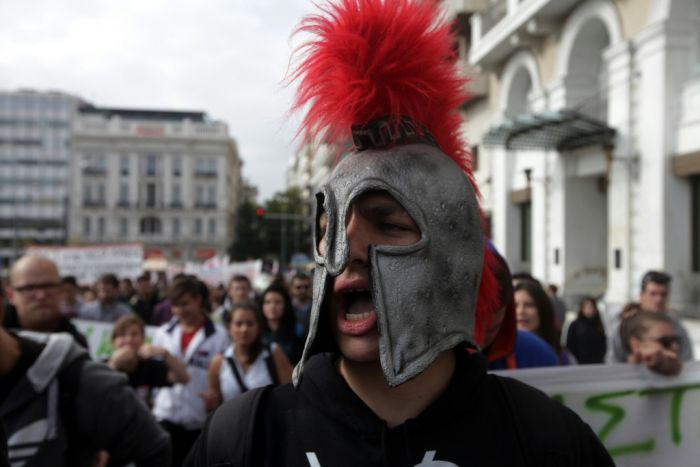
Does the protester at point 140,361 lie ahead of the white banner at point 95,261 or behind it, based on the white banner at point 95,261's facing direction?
ahead

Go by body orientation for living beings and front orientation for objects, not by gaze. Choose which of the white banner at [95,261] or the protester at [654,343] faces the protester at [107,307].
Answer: the white banner

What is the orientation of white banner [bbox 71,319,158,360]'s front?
toward the camera

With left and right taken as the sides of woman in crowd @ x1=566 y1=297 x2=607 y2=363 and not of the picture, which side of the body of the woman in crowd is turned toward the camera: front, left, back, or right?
front

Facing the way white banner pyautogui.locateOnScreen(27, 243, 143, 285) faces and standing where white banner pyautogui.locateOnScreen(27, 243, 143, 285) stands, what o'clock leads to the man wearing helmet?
The man wearing helmet is roughly at 12 o'clock from the white banner.

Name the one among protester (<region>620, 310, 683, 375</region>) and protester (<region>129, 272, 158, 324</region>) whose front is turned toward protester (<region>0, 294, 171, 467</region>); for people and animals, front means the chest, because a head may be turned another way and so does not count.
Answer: protester (<region>129, 272, 158, 324</region>)

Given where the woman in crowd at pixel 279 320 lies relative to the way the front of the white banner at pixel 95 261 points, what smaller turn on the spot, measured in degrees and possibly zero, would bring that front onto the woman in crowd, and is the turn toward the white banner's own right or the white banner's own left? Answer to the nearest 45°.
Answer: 0° — it already faces them

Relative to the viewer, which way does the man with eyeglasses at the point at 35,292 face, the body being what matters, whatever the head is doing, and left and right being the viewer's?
facing the viewer

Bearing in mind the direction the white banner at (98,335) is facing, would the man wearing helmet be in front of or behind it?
in front
